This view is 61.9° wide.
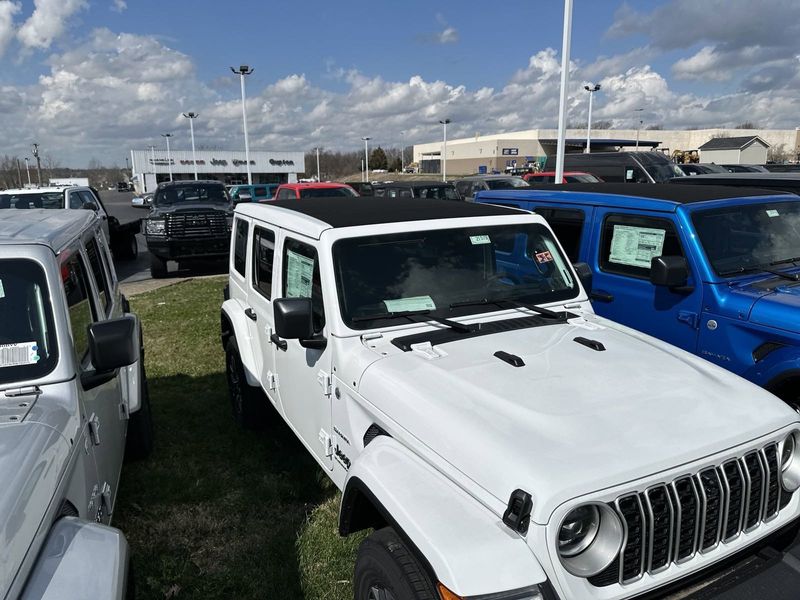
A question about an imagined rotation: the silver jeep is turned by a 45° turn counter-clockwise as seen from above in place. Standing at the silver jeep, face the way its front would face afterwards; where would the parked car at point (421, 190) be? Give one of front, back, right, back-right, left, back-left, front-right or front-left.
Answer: back-left

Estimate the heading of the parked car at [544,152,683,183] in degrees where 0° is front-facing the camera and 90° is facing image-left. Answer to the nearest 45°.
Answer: approximately 315°

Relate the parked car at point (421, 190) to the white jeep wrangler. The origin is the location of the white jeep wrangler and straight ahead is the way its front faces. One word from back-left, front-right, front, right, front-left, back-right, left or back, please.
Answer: back-left

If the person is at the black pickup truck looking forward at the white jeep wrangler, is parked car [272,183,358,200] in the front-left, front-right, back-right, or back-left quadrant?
back-left

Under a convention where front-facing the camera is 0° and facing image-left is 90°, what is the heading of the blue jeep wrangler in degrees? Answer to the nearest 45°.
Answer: approximately 315°

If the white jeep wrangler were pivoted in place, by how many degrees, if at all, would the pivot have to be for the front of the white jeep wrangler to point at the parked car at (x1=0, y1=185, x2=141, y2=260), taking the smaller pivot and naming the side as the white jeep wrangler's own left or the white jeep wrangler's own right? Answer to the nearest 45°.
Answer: approximately 180°

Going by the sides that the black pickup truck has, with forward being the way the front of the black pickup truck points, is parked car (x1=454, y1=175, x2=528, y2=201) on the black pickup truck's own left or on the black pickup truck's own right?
on the black pickup truck's own left

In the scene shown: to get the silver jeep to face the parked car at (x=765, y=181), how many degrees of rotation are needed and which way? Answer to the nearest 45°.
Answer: approximately 135° to its left

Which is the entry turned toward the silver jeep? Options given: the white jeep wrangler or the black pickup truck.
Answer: the black pickup truck

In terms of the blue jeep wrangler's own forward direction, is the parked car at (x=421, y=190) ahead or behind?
behind
